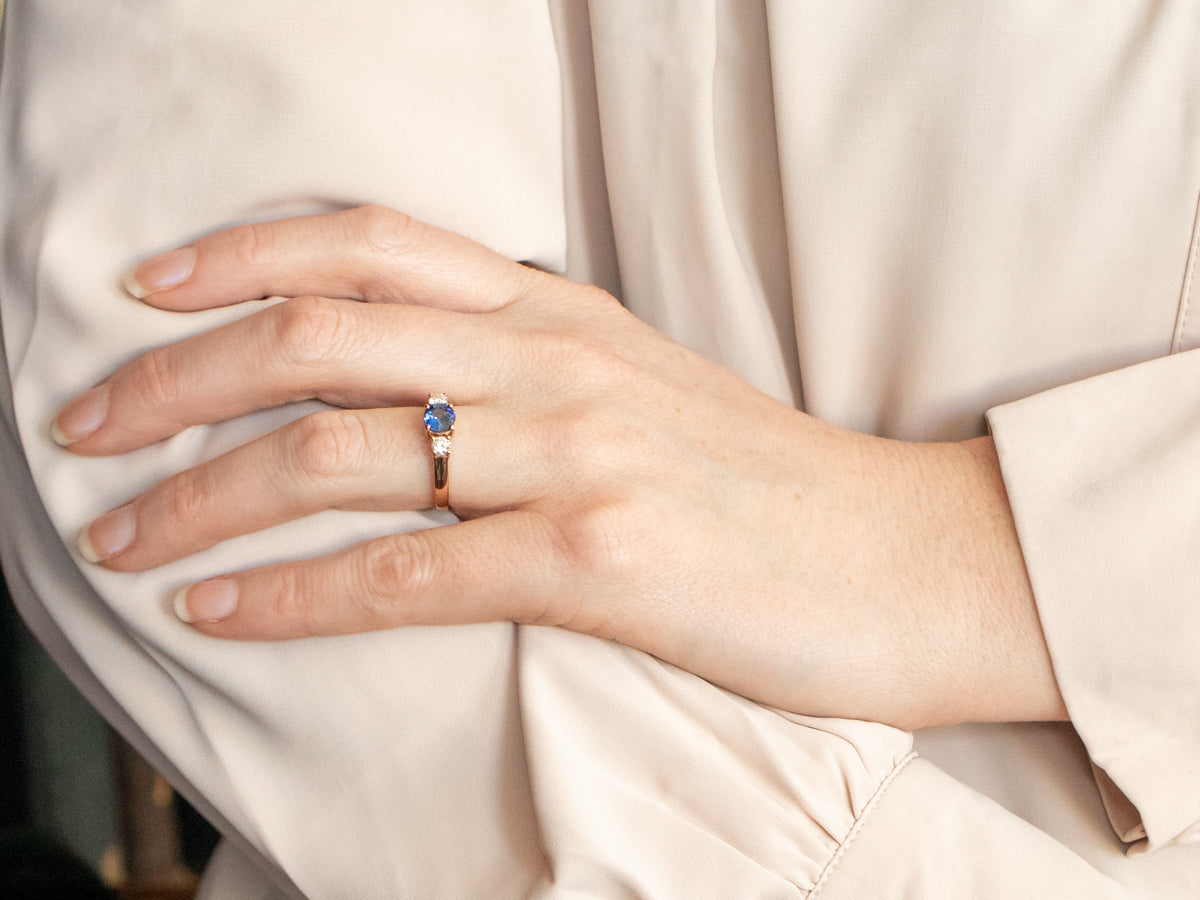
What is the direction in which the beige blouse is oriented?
toward the camera
